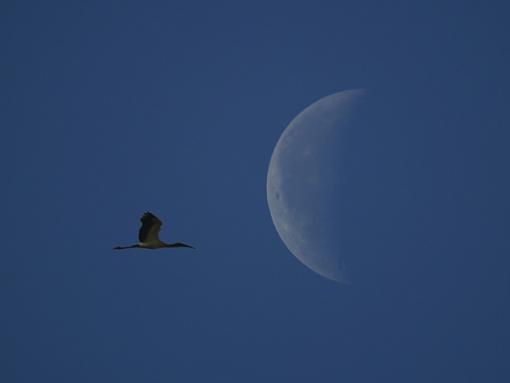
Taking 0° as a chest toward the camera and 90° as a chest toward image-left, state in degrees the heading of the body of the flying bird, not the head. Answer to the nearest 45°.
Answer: approximately 270°
